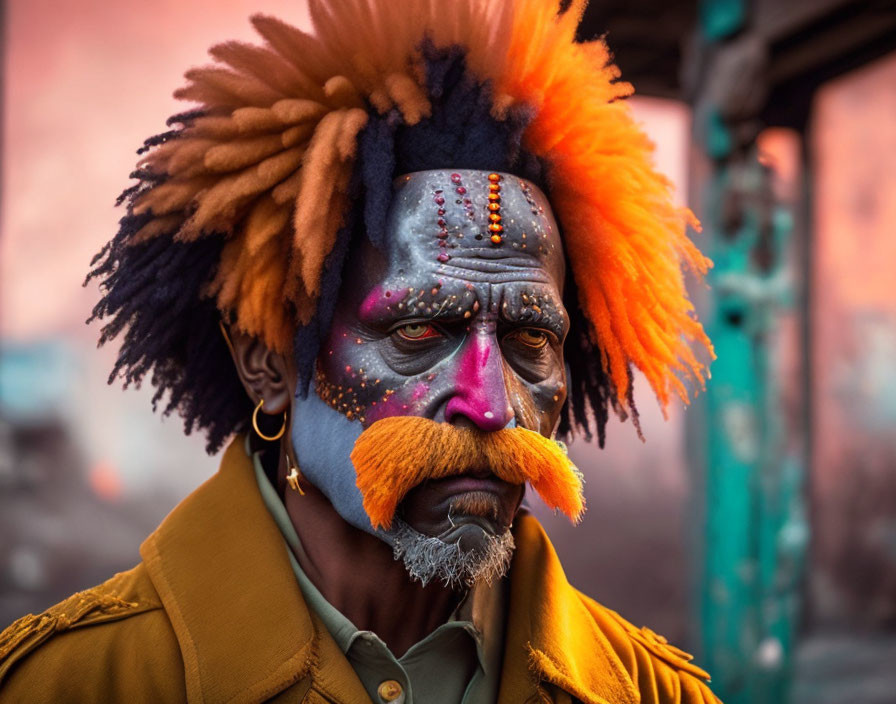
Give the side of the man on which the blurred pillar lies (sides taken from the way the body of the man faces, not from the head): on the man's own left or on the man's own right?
on the man's own left

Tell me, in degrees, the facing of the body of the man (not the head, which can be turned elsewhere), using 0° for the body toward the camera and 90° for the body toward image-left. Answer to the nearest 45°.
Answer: approximately 315°

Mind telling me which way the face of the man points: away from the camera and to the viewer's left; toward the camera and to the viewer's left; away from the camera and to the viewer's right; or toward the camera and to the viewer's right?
toward the camera and to the viewer's right
